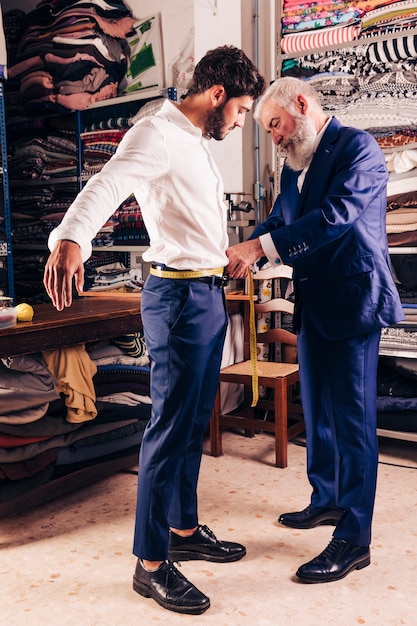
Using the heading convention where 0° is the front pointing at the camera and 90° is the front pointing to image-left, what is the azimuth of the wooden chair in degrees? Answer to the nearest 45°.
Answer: approximately 45°

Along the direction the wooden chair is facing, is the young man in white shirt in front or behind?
in front

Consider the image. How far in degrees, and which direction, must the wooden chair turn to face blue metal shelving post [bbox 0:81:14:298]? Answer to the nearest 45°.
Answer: approximately 45° to its right

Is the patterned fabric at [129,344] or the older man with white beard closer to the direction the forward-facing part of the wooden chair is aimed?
the patterned fabric

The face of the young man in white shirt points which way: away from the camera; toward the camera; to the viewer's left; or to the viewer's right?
to the viewer's right

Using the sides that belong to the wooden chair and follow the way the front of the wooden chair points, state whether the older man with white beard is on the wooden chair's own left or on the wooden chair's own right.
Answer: on the wooden chair's own left
